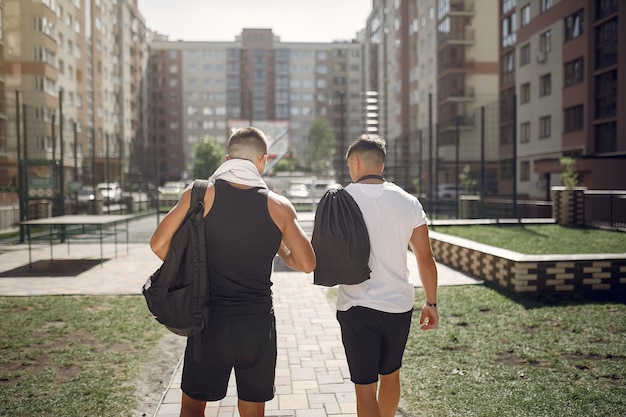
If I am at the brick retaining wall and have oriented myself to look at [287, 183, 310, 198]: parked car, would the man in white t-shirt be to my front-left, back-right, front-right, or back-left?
back-left

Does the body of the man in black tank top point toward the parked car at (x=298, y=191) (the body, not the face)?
yes

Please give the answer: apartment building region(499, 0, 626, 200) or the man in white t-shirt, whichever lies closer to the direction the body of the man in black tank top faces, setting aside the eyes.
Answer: the apartment building

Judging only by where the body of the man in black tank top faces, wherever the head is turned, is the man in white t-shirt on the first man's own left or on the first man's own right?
on the first man's own right

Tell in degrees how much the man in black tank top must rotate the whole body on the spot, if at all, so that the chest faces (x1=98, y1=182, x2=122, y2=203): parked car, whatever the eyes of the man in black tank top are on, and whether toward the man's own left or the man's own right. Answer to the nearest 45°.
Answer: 0° — they already face it

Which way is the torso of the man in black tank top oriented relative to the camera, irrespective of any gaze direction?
away from the camera

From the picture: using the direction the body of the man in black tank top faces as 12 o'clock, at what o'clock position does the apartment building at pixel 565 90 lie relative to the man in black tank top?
The apartment building is roughly at 1 o'clock from the man in black tank top.

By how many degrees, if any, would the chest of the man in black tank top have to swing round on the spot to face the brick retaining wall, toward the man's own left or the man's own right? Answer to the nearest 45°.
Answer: approximately 45° to the man's own right
